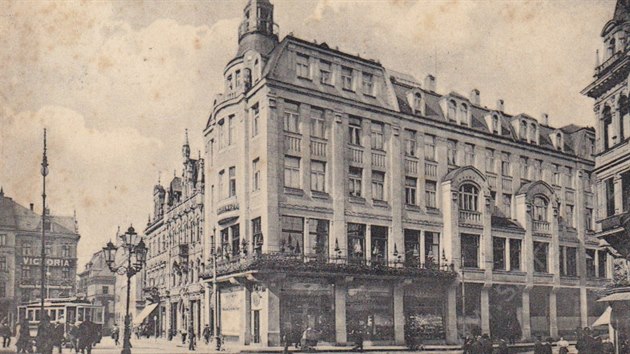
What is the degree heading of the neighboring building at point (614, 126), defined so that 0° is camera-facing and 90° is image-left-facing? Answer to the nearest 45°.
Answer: approximately 45°

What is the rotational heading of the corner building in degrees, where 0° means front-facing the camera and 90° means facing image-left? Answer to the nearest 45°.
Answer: approximately 315°

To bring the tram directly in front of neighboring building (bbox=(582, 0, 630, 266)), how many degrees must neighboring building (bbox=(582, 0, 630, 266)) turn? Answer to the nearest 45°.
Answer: approximately 45° to its right
